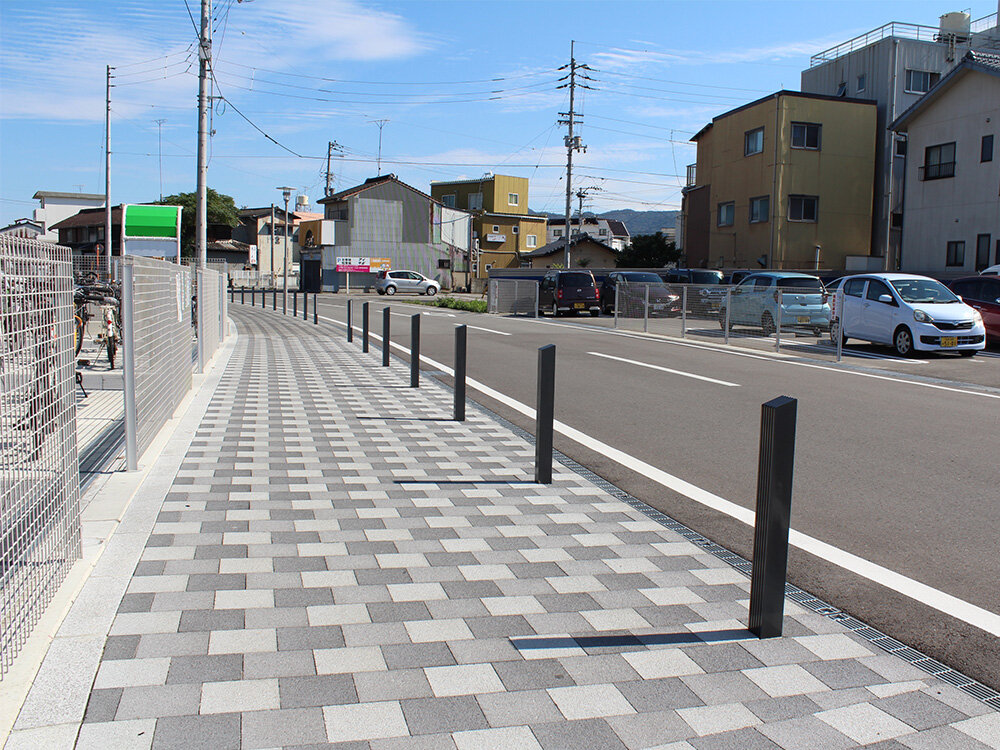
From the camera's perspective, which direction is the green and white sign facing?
toward the camera

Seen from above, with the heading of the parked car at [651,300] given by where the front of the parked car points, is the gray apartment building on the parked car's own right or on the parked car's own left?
on the parked car's own left

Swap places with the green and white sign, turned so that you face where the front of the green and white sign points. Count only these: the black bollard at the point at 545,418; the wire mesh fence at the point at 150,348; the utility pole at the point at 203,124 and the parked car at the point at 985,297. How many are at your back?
0

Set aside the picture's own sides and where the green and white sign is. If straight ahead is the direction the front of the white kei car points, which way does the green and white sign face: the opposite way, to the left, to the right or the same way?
the same way

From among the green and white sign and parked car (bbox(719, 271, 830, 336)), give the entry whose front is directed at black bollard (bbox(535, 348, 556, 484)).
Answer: the green and white sign

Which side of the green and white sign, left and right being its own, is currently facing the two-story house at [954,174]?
left

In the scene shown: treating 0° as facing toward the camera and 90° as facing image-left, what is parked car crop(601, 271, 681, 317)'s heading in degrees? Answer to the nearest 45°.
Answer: approximately 315°

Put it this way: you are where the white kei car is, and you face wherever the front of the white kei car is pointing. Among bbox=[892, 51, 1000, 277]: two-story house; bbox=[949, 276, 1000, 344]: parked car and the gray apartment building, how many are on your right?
0
